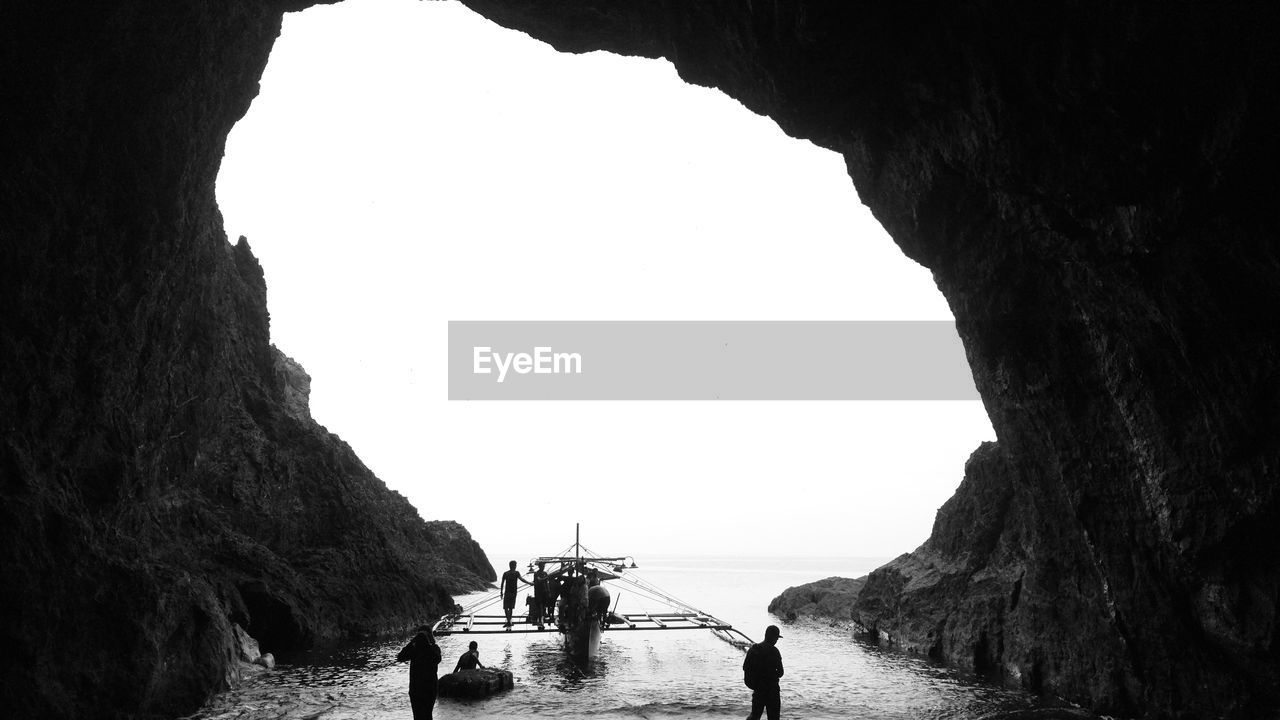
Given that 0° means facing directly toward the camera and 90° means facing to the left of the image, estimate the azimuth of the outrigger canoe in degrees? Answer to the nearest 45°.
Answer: approximately 0°

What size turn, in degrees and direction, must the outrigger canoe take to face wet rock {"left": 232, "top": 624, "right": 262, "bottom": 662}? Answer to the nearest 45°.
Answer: approximately 90° to its right

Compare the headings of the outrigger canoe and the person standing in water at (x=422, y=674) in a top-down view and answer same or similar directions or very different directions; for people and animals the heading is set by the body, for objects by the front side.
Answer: very different directions

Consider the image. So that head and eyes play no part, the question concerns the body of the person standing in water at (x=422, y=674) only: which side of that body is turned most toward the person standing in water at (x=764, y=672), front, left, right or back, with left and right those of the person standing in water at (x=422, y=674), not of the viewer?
right

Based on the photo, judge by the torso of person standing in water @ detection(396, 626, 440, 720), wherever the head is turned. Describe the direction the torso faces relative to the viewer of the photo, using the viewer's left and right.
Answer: facing away from the viewer

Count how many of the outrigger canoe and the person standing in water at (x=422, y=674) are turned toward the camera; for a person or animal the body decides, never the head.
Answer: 1

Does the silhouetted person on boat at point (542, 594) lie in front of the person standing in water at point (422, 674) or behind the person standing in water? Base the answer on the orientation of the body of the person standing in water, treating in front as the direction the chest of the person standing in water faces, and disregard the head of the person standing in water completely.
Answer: in front

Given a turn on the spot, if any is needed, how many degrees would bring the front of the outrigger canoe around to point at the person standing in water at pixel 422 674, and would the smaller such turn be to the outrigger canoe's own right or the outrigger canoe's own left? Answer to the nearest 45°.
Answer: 0° — it already faces them

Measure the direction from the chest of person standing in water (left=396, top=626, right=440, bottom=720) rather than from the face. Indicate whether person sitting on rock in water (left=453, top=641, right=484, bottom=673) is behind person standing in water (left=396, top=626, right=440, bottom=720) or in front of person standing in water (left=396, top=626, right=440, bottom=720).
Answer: in front

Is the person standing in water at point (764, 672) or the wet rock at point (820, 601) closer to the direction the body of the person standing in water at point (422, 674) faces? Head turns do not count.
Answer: the wet rock

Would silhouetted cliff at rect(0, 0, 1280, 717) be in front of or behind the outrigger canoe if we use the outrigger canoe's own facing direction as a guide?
in front

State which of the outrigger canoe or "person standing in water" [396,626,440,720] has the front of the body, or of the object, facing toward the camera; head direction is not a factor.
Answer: the outrigger canoe

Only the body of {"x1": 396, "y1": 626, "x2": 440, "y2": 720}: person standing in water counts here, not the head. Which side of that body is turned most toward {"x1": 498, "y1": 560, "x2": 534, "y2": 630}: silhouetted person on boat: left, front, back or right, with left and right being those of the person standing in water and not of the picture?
front

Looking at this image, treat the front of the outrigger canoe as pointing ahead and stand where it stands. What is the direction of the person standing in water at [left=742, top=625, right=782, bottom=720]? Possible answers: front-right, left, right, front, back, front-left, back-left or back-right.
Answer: front
